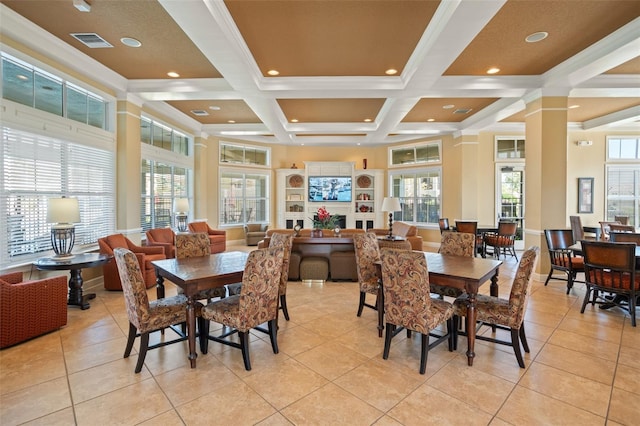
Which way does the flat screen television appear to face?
toward the camera

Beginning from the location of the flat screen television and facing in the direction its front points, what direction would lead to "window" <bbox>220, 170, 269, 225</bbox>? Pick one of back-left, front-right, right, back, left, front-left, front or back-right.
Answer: right

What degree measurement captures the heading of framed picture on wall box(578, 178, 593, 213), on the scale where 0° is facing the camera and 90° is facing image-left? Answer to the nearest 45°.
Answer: approximately 0°

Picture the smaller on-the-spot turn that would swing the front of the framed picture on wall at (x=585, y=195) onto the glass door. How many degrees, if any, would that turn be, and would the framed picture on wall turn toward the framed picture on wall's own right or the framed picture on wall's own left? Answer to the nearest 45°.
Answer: approximately 45° to the framed picture on wall's own right

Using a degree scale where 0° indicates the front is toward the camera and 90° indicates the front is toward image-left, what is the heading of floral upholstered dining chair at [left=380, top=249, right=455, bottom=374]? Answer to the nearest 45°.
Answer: approximately 225°

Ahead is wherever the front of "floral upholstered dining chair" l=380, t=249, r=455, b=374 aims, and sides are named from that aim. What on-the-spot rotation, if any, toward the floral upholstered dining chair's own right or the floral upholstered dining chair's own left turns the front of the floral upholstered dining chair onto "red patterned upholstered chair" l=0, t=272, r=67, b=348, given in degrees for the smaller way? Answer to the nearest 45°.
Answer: approximately 135° to the floral upholstered dining chair's own left

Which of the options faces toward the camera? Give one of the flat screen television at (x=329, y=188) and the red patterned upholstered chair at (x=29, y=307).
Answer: the flat screen television

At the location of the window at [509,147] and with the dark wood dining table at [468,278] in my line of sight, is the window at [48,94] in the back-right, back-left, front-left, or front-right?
front-right

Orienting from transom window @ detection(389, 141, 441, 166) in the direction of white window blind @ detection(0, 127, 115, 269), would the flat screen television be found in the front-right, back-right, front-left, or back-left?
front-right

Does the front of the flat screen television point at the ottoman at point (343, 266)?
yes

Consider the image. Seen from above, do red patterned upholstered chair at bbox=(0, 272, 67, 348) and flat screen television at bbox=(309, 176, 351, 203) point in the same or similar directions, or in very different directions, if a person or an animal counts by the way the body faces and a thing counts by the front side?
very different directions

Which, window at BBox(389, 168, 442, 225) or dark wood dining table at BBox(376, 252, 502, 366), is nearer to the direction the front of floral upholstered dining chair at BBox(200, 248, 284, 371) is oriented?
the window

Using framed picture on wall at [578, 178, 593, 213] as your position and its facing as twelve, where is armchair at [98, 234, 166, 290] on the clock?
The armchair is roughly at 1 o'clock from the framed picture on wall.

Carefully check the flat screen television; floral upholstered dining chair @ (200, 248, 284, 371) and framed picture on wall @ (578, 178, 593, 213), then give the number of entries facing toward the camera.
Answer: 2
